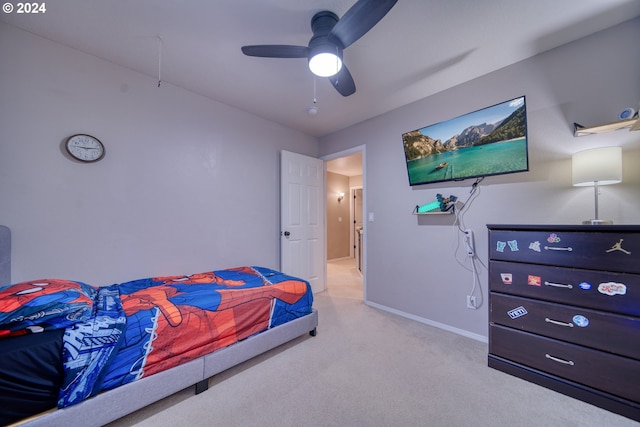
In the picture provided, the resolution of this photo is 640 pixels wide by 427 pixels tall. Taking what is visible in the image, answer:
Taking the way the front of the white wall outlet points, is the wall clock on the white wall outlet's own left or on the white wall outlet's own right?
on the white wall outlet's own right

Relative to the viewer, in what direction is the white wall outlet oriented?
toward the camera

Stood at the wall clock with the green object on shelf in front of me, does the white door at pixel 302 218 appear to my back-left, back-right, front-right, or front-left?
front-left

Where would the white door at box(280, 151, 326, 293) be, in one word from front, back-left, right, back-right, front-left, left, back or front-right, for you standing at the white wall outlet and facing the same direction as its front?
right

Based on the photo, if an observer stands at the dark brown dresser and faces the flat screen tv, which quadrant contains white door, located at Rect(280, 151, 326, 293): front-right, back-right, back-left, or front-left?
front-left

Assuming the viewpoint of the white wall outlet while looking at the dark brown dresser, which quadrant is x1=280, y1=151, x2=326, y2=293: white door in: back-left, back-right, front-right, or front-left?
back-right

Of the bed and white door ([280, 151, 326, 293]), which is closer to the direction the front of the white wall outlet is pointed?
the bed

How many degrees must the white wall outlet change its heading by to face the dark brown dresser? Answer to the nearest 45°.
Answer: approximately 45° to its left

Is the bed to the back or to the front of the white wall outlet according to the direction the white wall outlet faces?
to the front
